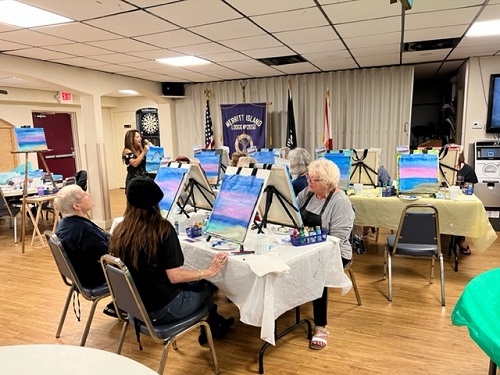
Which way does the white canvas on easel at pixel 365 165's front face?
away from the camera

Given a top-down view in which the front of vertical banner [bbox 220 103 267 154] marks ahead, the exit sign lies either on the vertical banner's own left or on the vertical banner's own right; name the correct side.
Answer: on the vertical banner's own right

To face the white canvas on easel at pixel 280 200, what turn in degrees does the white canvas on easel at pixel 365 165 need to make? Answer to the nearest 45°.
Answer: approximately 180°

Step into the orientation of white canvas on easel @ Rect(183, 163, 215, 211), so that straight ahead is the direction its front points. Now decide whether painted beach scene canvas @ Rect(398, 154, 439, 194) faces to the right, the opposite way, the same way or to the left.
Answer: the opposite way

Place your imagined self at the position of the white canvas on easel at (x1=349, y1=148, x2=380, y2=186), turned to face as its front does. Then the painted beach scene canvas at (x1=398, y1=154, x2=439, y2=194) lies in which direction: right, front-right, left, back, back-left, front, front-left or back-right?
back-right

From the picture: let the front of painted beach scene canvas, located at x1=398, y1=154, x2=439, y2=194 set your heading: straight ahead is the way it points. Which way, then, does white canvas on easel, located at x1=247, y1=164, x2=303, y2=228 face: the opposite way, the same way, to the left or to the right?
the opposite way
